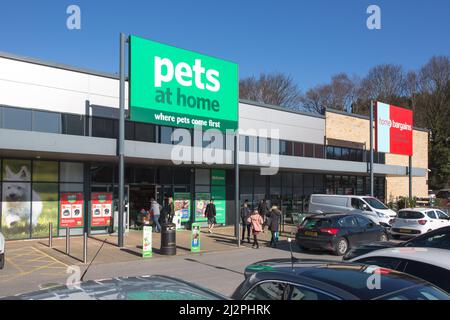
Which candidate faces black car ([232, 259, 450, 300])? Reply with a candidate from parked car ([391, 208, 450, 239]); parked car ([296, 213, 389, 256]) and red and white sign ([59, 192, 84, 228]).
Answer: the red and white sign

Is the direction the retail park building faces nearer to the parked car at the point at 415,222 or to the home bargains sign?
the parked car

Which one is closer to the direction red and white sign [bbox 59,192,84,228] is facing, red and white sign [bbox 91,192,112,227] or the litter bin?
the litter bin

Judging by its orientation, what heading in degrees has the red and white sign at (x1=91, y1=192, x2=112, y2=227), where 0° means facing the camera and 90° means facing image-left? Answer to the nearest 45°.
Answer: approximately 0°

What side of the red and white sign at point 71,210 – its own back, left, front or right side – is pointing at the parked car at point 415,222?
left

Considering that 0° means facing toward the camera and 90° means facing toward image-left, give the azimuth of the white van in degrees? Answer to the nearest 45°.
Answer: approximately 315°

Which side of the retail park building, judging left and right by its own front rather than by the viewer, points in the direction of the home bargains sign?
left

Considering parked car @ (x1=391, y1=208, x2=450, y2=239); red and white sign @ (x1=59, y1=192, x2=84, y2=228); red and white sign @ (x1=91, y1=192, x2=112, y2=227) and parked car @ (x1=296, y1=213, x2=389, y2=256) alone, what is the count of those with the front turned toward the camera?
2

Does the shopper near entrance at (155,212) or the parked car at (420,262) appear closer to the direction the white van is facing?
the parked car

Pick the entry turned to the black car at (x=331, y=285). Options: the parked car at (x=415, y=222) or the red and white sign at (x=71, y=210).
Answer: the red and white sign
